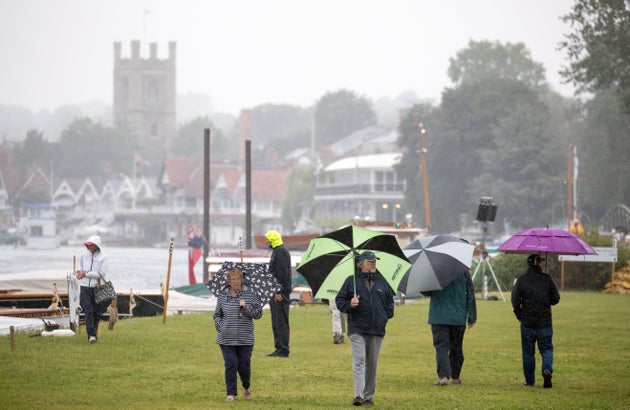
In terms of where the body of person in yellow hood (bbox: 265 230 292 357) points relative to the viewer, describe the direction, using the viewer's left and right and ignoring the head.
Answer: facing to the left of the viewer

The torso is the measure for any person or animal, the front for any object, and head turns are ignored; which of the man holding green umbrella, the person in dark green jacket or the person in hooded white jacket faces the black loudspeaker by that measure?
the person in dark green jacket

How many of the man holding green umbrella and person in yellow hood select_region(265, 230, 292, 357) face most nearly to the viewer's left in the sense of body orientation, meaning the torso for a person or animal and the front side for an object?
1

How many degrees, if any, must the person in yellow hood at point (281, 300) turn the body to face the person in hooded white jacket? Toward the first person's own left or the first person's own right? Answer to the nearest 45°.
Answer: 0° — they already face them

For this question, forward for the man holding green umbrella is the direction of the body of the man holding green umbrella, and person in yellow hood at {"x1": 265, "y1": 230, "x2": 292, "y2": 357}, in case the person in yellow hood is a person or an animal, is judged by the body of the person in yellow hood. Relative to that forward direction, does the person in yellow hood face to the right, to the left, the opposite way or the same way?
to the right

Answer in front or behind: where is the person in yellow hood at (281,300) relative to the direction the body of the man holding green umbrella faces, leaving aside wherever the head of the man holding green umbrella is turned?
behind

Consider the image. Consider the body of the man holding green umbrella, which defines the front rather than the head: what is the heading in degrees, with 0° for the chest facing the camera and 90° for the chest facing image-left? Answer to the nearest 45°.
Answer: approximately 0°

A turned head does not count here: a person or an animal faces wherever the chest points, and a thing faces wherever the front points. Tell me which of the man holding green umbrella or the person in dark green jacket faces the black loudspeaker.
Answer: the person in dark green jacket

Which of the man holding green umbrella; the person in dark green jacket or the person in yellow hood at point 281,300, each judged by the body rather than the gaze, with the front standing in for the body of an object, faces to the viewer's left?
the person in yellow hood

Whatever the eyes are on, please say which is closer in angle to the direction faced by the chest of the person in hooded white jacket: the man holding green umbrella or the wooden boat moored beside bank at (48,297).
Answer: the man holding green umbrella

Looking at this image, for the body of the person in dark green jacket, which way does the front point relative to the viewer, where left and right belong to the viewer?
facing away from the viewer

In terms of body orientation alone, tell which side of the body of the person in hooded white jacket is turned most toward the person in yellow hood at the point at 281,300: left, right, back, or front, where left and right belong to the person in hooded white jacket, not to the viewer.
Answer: left

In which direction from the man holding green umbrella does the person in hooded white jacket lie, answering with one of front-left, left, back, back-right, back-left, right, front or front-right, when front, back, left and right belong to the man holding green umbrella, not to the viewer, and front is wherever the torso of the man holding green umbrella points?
back-right
